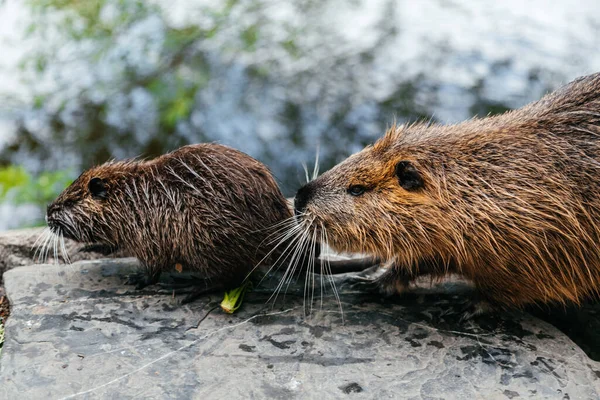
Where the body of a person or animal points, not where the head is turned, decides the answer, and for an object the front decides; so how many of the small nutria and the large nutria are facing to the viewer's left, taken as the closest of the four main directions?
2

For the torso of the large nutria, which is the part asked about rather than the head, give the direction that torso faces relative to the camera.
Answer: to the viewer's left

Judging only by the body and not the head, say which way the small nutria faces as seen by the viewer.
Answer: to the viewer's left

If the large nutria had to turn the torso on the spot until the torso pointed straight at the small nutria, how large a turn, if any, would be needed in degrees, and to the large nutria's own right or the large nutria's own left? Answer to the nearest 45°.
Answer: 0° — it already faces it

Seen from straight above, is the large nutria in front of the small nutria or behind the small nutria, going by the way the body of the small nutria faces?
behind
